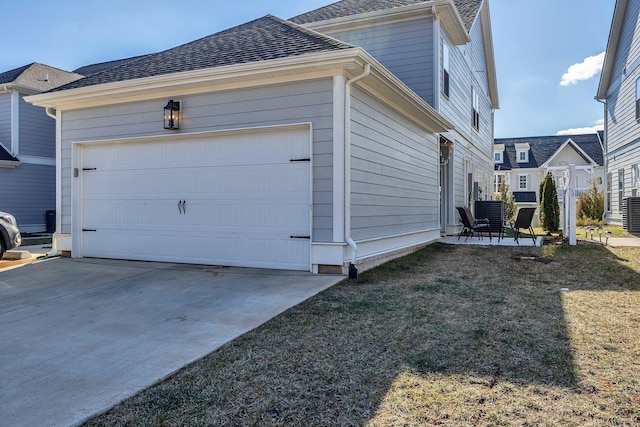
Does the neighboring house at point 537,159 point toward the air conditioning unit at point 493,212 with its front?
yes

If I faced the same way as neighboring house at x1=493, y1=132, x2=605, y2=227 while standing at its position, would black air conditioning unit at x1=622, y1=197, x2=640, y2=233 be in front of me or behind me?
in front

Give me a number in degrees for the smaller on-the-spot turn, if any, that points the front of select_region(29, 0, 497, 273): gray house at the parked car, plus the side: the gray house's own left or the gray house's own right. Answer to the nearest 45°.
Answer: approximately 45° to the gray house's own right

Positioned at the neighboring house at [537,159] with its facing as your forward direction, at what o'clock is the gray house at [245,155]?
The gray house is roughly at 12 o'clock from the neighboring house.

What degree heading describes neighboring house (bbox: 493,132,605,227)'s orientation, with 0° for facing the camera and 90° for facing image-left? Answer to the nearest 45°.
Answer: approximately 0°

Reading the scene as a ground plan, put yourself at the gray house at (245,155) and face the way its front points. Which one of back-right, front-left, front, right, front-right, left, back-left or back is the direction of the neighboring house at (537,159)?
back

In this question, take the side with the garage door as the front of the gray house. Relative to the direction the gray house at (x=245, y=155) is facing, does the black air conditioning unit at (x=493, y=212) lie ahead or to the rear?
to the rear

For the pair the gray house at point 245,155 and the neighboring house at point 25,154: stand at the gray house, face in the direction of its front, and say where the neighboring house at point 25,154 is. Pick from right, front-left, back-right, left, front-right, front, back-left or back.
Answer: right

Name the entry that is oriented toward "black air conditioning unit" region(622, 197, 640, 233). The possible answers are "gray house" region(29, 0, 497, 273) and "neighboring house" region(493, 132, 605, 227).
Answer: the neighboring house
